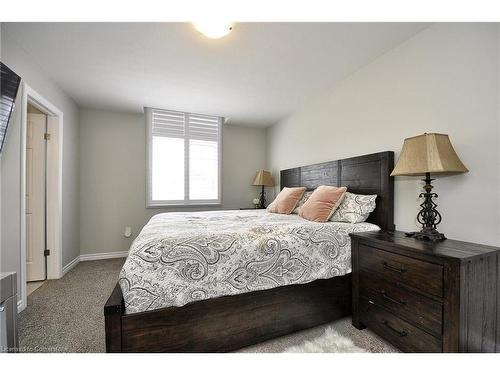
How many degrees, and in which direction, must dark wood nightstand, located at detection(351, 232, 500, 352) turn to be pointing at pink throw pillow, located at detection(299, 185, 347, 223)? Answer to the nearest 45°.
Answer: approximately 90° to its right

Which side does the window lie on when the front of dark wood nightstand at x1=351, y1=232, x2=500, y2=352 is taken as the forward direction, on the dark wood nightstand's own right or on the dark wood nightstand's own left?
on the dark wood nightstand's own right

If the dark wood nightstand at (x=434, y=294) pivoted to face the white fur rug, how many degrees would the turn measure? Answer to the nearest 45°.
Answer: approximately 45° to its right

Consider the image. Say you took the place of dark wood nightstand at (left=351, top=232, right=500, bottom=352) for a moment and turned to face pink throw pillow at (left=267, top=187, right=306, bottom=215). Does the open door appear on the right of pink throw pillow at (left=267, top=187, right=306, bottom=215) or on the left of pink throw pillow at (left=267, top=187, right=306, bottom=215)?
left

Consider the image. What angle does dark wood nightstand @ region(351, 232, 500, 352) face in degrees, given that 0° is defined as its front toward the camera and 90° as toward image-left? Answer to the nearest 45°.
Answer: approximately 45°

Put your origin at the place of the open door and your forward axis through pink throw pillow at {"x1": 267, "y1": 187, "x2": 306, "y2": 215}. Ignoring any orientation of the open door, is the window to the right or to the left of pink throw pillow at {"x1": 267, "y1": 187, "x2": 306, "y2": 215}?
left

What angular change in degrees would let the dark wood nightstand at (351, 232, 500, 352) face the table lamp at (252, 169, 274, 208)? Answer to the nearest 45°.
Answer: approximately 90° to its right

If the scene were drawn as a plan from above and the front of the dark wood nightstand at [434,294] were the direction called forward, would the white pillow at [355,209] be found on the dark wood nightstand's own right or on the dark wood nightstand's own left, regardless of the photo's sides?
on the dark wood nightstand's own right
